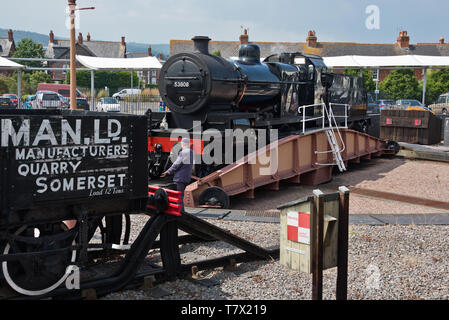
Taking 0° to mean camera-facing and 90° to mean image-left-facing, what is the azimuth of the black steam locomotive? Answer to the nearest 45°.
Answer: approximately 45°

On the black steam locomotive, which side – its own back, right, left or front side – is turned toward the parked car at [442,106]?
back

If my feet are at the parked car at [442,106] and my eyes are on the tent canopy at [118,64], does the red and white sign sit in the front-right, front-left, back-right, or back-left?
front-left

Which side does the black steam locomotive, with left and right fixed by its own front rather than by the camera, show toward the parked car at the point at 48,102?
right

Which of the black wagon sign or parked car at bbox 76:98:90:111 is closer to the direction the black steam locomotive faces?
the black wagon sign

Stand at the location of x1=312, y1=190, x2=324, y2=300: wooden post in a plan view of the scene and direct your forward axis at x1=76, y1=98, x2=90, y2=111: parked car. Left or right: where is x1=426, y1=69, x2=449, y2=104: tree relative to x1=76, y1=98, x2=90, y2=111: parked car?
right

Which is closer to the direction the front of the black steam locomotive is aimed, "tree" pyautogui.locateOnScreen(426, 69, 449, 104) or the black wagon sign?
the black wagon sign

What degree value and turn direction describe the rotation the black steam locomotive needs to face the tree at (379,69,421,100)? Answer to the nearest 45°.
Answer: approximately 135° to its right

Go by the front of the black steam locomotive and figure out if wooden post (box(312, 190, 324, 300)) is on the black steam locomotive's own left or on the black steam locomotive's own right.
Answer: on the black steam locomotive's own left

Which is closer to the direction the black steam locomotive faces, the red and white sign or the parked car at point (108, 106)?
the red and white sign

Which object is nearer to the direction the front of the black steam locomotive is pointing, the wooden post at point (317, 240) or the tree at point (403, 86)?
the wooden post

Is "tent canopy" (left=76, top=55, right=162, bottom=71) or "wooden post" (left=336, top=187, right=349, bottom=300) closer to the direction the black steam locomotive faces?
the wooden post

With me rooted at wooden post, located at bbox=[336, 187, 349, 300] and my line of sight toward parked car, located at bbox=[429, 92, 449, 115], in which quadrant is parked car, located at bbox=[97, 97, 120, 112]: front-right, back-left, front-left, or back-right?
front-left

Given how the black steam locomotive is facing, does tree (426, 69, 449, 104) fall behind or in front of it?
behind
